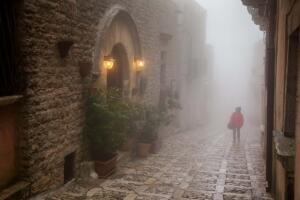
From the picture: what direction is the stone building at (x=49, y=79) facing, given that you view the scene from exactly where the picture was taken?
facing the viewer and to the right of the viewer

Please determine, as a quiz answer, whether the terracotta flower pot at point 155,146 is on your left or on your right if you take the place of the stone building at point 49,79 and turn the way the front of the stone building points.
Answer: on your left

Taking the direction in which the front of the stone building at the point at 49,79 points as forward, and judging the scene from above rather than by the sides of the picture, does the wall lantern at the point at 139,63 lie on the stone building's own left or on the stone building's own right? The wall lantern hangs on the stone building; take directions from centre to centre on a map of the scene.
on the stone building's own left

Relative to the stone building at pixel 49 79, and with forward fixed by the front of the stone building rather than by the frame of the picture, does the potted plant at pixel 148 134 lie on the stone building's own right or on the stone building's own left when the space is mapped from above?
on the stone building's own left
